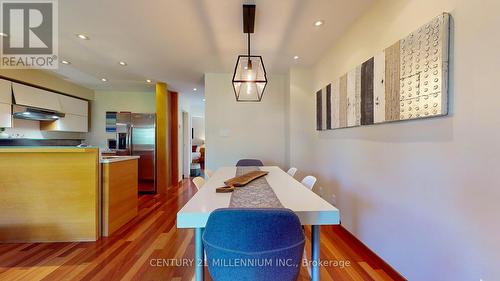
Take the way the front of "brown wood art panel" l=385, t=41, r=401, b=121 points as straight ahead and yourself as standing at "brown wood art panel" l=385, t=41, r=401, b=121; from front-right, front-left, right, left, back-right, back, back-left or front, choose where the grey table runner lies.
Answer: front

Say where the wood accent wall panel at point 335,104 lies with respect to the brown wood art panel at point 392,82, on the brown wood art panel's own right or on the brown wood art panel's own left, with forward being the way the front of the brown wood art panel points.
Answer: on the brown wood art panel's own right

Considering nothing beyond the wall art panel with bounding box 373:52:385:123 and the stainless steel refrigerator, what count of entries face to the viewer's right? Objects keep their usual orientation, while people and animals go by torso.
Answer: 0

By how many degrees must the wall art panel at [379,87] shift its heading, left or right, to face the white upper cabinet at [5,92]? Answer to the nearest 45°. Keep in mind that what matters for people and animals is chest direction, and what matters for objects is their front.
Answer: approximately 45° to its right

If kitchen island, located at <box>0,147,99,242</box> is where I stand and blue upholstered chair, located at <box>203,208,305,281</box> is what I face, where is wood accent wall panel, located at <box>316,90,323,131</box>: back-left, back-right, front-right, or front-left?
front-left

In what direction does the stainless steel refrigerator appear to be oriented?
toward the camera

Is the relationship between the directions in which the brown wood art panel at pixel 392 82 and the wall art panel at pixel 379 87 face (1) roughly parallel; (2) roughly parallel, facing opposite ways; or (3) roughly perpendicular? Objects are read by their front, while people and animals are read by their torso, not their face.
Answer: roughly parallel

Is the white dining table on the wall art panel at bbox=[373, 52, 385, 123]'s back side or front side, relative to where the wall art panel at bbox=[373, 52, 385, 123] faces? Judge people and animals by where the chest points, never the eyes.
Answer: on the front side

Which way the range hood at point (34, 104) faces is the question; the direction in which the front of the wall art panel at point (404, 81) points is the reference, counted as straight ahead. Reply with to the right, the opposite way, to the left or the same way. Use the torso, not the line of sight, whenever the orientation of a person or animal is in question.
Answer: the opposite way

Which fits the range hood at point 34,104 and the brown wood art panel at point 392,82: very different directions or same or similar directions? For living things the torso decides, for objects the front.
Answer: very different directions

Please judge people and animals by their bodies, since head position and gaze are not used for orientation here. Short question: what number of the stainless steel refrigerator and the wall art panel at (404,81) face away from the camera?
0

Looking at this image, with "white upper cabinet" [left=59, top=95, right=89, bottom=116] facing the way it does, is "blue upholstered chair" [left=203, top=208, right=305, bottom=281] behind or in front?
in front

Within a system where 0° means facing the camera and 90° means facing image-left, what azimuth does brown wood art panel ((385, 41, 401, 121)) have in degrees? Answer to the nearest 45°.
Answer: approximately 45°

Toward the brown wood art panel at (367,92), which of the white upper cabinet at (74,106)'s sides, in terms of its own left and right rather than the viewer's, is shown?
front

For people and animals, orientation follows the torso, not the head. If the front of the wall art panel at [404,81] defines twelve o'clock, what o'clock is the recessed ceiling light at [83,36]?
The recessed ceiling light is roughly at 1 o'clock from the wall art panel.

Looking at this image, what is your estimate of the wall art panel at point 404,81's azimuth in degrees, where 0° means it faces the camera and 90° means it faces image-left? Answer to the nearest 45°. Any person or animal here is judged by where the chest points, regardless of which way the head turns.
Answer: approximately 45°

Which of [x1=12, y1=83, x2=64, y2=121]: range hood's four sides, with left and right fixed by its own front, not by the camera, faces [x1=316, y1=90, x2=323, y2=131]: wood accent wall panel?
front

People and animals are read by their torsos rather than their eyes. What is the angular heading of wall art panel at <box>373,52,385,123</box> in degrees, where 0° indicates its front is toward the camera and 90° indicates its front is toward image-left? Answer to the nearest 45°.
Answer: approximately 45°

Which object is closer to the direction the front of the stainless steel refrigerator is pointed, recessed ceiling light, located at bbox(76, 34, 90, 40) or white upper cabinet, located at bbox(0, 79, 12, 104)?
the recessed ceiling light

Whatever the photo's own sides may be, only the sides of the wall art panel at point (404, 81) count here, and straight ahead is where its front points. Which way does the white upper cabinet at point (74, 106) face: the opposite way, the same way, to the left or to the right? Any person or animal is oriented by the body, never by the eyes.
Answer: the opposite way

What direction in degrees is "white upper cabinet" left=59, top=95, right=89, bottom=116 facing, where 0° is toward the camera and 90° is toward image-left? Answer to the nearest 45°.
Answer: approximately 315°

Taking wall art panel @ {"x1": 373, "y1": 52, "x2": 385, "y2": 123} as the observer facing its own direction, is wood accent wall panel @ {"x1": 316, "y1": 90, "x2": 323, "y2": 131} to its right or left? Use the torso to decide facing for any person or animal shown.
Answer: on its right
